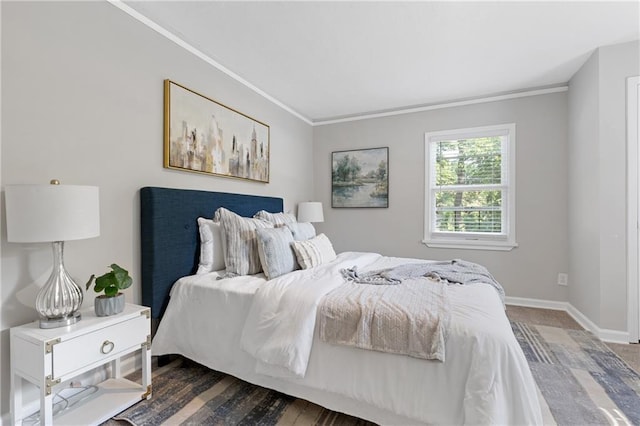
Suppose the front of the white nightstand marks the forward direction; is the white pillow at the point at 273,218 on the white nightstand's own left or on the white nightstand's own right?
on the white nightstand's own left

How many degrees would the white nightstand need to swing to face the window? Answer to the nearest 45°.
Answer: approximately 45° to its left

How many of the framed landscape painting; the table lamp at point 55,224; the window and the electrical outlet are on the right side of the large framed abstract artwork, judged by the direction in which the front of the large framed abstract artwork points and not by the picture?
1

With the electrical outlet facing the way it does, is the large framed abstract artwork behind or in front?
in front

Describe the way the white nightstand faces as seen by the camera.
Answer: facing the viewer and to the right of the viewer

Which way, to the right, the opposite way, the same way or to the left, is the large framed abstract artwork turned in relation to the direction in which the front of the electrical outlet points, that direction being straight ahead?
to the left

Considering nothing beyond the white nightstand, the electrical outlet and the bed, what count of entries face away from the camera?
0

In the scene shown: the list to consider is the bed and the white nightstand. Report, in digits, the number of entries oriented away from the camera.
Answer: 0

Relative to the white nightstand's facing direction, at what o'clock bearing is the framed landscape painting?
The framed landscape painting is roughly at 10 o'clock from the white nightstand.

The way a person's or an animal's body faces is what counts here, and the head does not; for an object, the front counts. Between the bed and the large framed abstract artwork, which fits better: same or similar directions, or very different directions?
same or similar directions

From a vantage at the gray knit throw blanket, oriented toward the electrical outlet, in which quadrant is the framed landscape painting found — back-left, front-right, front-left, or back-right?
front-left

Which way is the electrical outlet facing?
toward the camera

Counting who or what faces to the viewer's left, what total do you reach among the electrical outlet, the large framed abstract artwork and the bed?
0

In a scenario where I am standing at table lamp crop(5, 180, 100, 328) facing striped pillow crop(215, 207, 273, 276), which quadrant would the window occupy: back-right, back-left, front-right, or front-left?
front-right

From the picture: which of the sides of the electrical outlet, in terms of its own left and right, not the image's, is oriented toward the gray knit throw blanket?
front
